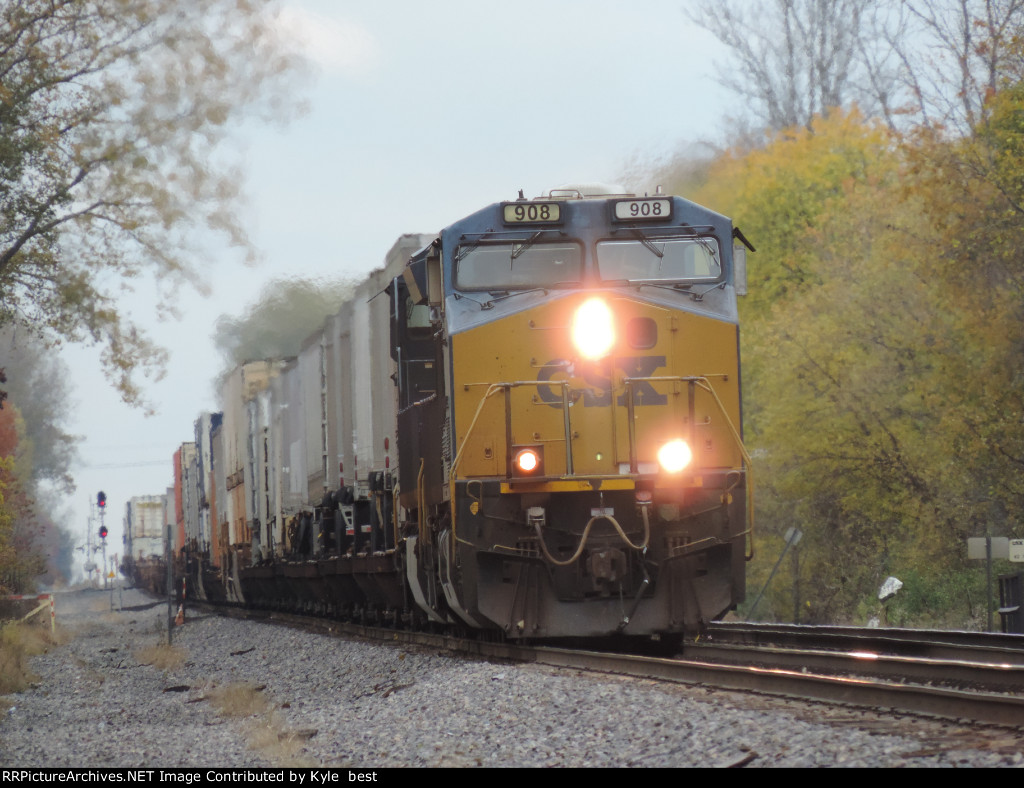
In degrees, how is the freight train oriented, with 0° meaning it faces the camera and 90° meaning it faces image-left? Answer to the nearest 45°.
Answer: approximately 0°
